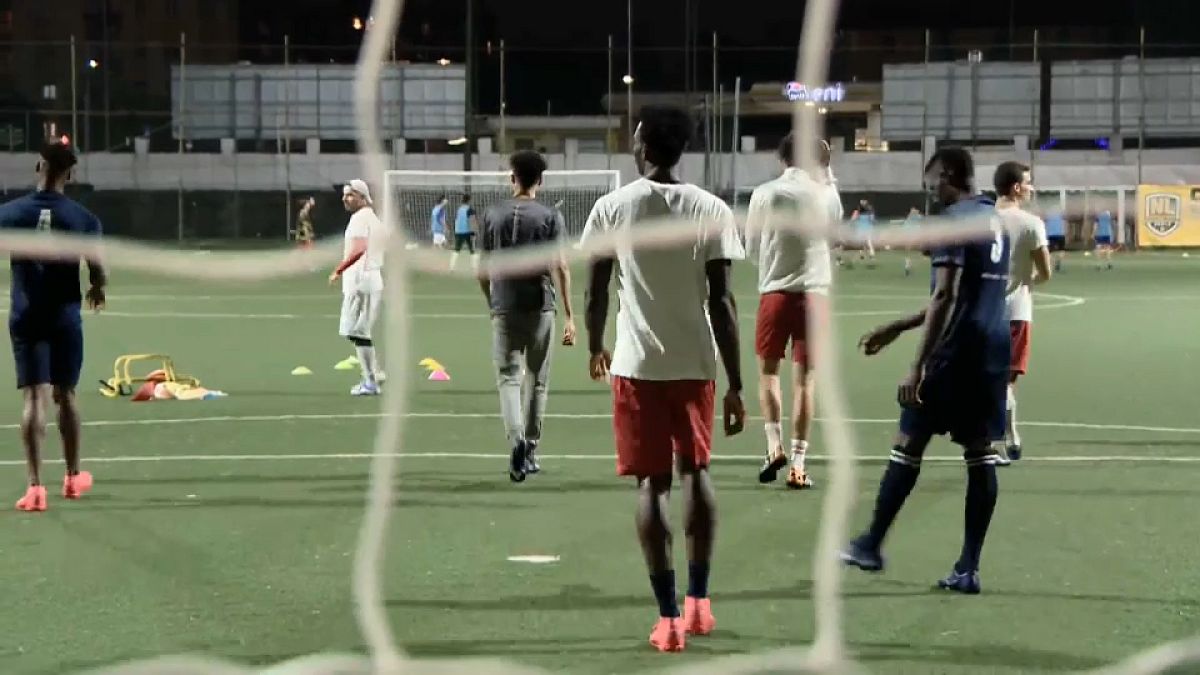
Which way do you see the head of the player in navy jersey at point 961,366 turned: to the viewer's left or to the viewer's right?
to the viewer's left

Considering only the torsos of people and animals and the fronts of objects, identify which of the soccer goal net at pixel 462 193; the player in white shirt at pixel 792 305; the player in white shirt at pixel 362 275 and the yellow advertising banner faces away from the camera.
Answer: the player in white shirt at pixel 792 305

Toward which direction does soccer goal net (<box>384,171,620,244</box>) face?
toward the camera

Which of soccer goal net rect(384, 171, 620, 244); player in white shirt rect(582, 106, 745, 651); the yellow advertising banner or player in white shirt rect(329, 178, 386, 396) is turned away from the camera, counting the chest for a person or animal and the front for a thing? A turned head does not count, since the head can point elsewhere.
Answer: player in white shirt rect(582, 106, 745, 651)

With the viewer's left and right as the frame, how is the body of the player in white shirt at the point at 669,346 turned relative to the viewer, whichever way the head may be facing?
facing away from the viewer

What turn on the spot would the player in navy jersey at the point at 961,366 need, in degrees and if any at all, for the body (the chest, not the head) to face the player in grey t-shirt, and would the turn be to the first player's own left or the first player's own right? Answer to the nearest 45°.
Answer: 0° — they already face them

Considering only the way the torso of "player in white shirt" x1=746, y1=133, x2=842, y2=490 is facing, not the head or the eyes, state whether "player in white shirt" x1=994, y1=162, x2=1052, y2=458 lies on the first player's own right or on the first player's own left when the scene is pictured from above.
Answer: on the first player's own right

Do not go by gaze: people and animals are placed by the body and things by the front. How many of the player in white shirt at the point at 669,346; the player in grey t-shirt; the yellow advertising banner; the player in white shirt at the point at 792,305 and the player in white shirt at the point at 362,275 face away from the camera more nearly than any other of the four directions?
3

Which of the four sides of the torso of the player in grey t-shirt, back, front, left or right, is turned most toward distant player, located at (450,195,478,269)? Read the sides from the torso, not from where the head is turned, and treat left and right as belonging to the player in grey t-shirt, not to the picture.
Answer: front

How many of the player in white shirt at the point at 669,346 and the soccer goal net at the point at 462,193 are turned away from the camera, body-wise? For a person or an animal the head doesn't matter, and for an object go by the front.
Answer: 1

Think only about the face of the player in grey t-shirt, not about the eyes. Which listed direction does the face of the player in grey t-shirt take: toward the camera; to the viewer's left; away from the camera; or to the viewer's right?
away from the camera

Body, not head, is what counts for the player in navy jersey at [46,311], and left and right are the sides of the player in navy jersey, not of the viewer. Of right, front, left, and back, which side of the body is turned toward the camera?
back

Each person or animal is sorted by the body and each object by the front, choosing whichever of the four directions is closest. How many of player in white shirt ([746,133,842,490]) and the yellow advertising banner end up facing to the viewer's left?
0
